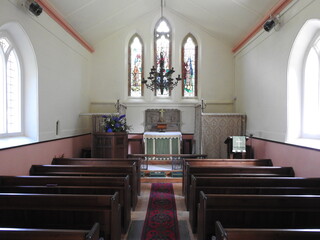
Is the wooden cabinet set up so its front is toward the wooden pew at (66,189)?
yes

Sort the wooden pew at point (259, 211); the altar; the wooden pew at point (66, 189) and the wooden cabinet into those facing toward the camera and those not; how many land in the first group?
2

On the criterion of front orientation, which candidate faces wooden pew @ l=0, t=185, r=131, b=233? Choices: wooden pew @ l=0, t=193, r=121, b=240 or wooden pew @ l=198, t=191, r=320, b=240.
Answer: wooden pew @ l=0, t=193, r=121, b=240

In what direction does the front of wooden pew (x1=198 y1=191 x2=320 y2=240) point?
away from the camera

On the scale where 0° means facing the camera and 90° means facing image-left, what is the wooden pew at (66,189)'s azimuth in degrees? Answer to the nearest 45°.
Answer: approximately 180°

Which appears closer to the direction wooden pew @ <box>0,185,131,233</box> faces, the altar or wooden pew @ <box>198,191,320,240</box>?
the altar

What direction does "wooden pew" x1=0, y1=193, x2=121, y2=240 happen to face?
away from the camera

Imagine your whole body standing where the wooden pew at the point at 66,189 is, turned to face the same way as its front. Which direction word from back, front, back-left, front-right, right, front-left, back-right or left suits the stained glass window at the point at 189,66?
front-right

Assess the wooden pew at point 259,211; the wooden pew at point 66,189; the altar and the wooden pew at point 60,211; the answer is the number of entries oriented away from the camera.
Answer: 3

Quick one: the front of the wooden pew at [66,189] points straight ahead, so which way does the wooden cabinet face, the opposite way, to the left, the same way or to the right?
the opposite way

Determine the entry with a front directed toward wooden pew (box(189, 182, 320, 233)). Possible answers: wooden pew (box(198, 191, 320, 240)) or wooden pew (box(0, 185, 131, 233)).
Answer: wooden pew (box(198, 191, 320, 240))

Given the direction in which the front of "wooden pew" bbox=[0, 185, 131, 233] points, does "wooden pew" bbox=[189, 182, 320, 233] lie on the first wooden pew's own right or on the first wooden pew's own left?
on the first wooden pew's own right
